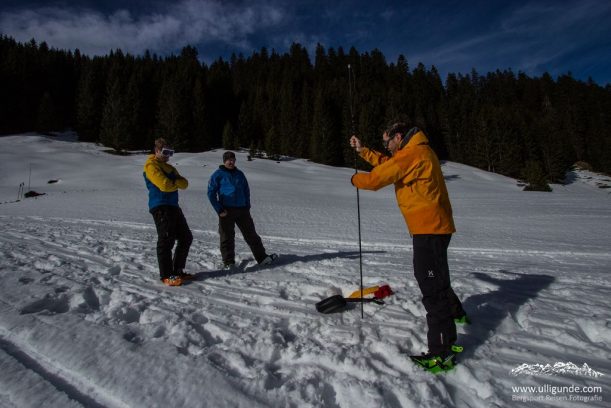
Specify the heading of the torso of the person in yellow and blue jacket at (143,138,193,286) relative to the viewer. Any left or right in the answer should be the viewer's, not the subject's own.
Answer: facing the viewer and to the right of the viewer

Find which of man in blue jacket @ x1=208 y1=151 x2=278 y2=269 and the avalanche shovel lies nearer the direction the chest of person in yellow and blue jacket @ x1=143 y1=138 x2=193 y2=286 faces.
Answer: the avalanche shovel

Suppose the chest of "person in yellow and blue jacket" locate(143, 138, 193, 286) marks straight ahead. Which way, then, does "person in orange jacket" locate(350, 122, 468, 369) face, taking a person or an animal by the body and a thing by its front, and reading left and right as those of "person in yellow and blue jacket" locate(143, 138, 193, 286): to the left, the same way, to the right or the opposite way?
the opposite way

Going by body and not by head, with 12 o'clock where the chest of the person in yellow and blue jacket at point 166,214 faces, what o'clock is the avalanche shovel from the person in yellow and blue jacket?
The avalanche shovel is roughly at 12 o'clock from the person in yellow and blue jacket.

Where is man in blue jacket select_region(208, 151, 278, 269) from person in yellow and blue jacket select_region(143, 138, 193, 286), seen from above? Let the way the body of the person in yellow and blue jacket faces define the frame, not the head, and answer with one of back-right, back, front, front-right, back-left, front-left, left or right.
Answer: left

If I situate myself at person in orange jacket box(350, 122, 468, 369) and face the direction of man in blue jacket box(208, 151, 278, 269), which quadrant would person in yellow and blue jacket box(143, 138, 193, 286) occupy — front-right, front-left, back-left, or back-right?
front-left

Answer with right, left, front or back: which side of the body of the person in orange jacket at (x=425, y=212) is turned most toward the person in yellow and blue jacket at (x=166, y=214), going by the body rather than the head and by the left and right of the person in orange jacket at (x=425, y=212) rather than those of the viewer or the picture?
front

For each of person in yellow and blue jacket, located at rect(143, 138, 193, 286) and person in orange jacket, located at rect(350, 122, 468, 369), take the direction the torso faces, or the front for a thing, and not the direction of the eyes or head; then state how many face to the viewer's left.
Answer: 1

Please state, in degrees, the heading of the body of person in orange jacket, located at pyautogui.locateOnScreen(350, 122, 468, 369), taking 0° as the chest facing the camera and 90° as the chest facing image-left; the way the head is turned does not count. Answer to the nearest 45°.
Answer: approximately 90°

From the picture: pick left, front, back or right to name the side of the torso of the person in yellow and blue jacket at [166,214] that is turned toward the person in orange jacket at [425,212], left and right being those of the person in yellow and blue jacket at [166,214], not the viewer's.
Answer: front
